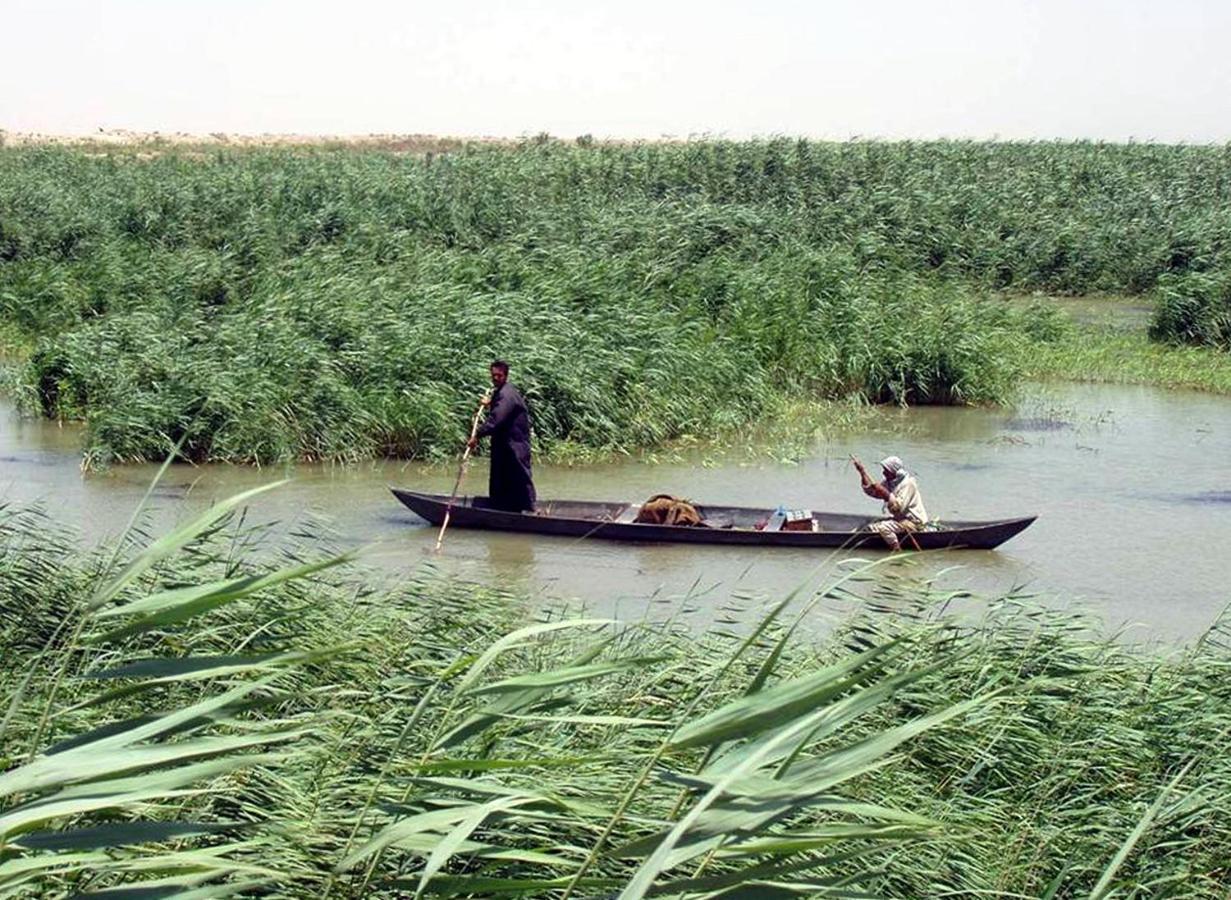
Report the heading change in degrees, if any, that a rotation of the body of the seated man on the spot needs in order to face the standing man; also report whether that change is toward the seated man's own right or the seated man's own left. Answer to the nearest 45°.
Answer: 0° — they already face them

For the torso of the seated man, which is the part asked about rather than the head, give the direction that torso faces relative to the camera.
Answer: to the viewer's left
